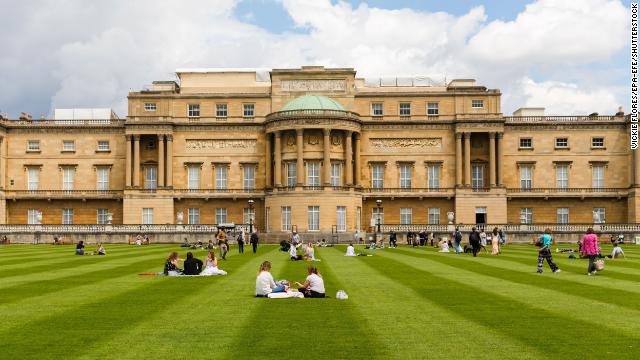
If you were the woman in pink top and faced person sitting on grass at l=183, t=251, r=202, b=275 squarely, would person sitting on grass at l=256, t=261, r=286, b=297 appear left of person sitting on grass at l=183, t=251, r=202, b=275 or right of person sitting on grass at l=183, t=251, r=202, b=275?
left

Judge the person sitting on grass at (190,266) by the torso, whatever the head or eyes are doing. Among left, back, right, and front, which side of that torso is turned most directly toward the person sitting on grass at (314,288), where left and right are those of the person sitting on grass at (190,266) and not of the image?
back

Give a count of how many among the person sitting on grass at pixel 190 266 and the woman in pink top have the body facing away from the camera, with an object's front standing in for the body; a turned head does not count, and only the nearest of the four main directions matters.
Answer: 2

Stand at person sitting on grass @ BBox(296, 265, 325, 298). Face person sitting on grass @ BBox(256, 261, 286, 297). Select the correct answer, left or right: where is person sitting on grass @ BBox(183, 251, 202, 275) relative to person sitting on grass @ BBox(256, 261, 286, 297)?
right

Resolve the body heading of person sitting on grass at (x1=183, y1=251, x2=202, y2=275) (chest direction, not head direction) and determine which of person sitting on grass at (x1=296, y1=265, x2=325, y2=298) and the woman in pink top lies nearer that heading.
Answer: the woman in pink top
